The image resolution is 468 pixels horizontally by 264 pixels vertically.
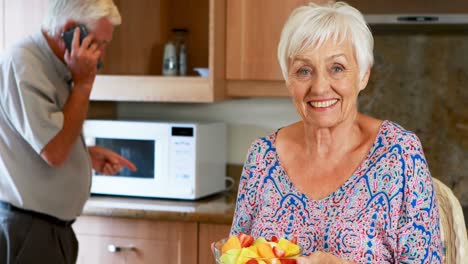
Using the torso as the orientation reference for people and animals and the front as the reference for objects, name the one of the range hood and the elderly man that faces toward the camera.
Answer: the range hood

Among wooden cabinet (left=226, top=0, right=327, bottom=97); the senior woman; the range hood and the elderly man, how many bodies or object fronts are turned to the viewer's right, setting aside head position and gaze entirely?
1

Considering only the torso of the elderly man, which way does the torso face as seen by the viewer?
to the viewer's right

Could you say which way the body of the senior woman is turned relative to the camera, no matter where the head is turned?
toward the camera

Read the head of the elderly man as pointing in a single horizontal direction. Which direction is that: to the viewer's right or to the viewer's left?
to the viewer's right

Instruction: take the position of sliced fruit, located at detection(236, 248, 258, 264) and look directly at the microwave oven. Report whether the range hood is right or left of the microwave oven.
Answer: right

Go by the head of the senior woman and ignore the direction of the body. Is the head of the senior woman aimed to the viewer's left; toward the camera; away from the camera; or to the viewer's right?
toward the camera

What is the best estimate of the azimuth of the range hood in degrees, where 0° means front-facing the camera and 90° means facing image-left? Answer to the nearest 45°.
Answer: approximately 0°

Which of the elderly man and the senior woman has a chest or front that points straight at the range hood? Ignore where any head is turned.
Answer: the elderly man

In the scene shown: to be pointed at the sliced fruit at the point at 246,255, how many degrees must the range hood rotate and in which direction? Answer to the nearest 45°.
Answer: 0° — it already faces it

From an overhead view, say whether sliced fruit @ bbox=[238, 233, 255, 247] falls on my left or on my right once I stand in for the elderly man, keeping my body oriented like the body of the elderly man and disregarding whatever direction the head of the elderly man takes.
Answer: on my right

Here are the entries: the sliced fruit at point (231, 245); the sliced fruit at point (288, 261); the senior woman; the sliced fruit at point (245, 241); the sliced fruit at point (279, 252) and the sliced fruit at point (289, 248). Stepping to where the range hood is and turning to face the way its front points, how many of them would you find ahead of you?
6

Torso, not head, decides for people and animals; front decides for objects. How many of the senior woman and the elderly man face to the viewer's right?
1

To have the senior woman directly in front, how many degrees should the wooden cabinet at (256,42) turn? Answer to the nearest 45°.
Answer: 0° — it already faces them

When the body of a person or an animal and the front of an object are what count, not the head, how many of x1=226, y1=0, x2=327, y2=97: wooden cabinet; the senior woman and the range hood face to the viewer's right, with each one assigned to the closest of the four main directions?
0

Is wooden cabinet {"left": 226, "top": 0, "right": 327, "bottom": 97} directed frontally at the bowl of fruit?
yes

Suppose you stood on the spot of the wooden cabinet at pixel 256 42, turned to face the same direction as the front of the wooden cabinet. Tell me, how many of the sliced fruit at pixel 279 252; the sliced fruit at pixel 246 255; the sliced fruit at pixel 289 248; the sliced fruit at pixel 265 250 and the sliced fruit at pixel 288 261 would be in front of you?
5
